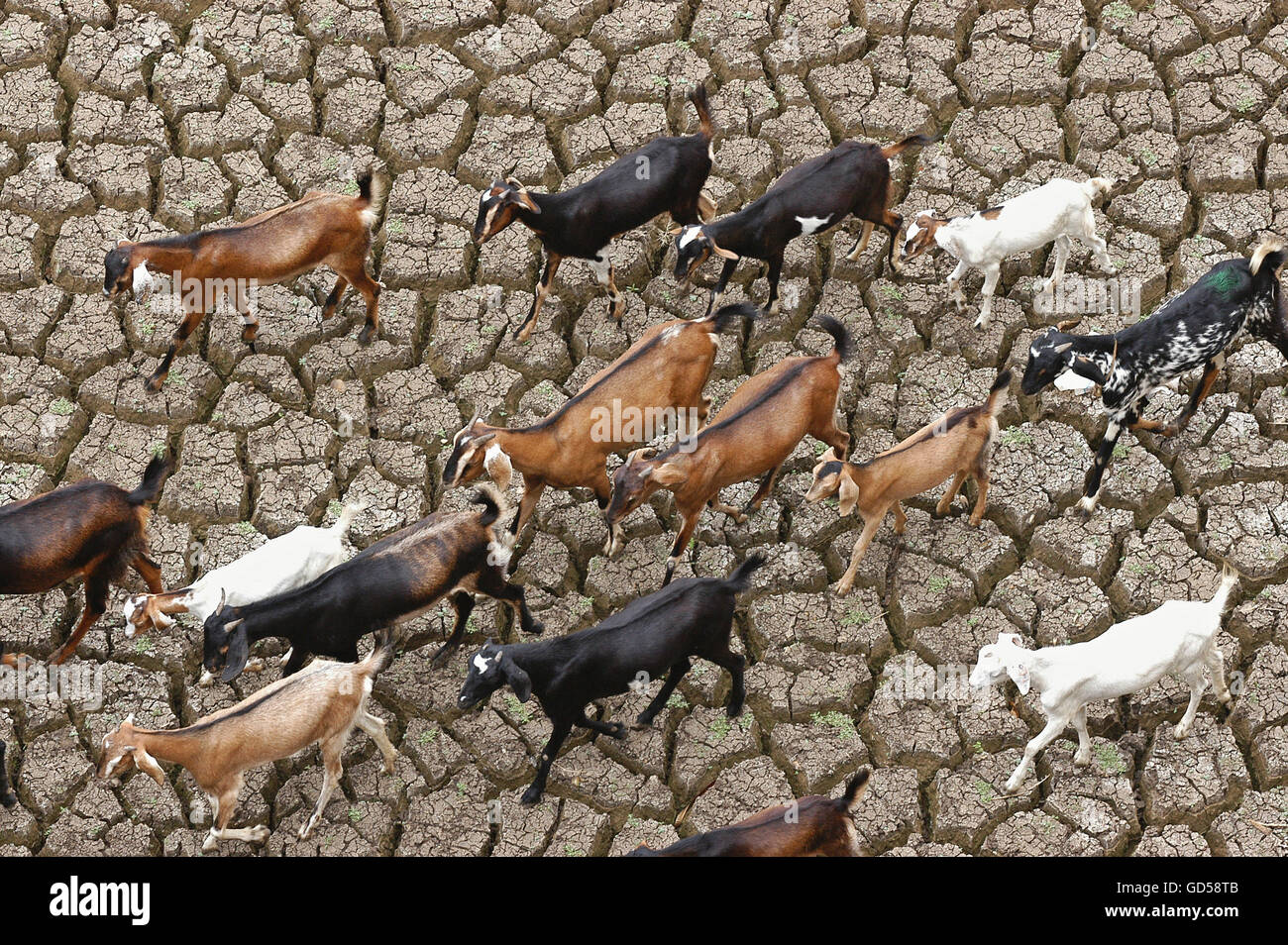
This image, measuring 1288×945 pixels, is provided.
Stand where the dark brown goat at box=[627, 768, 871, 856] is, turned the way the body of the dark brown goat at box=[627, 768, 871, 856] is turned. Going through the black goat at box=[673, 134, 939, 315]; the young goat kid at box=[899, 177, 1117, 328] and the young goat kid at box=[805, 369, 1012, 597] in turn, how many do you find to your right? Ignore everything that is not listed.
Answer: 3

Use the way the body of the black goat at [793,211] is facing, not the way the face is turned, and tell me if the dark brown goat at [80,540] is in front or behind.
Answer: in front

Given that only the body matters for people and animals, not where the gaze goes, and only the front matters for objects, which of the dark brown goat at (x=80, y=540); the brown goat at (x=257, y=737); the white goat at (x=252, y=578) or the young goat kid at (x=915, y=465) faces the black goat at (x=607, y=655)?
the young goat kid

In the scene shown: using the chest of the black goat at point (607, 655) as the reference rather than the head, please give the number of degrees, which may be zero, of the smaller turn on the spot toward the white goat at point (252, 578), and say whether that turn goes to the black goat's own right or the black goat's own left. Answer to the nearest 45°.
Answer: approximately 45° to the black goat's own right

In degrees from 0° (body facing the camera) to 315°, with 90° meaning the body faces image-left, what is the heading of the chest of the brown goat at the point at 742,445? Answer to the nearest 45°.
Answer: approximately 45°

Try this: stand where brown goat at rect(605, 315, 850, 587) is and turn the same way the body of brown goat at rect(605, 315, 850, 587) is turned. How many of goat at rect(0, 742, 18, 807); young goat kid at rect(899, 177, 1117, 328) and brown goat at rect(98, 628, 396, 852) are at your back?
1

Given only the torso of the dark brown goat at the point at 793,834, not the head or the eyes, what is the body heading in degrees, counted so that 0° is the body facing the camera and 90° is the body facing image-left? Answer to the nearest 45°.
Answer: approximately 90°

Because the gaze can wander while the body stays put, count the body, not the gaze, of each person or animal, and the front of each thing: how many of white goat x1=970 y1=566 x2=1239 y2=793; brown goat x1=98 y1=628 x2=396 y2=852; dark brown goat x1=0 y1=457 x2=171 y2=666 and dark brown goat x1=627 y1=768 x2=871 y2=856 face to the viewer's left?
4

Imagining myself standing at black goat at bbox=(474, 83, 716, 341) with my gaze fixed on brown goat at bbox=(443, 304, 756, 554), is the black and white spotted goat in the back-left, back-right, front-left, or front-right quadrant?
front-left

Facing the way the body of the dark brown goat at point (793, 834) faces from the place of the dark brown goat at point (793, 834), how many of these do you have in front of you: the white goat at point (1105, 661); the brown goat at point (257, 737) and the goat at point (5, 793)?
2

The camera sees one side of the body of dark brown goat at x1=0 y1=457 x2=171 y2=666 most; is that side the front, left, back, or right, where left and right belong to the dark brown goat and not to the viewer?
left

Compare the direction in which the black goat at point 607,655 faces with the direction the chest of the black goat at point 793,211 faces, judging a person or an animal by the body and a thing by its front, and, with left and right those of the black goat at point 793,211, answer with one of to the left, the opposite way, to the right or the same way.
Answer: the same way

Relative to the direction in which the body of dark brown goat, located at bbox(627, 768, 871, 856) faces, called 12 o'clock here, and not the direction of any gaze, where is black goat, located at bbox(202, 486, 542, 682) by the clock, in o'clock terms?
The black goat is roughly at 1 o'clock from the dark brown goat.

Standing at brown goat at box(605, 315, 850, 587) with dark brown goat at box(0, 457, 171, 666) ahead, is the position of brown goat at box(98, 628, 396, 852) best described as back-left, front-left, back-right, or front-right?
front-left

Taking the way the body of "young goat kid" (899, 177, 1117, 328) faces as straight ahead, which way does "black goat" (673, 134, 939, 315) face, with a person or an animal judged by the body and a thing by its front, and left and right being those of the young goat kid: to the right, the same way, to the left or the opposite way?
the same way

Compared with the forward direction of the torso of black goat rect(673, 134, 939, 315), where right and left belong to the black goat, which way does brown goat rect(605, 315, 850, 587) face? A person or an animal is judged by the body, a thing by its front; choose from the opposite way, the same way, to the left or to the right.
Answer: the same way

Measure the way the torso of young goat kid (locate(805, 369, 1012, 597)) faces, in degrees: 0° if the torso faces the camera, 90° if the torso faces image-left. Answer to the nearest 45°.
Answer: approximately 45°

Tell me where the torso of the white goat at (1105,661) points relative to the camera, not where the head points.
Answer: to the viewer's left

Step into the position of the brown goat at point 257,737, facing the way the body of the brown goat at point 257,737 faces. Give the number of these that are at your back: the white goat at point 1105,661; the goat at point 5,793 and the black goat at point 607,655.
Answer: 2

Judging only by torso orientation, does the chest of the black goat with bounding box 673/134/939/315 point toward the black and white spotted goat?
no

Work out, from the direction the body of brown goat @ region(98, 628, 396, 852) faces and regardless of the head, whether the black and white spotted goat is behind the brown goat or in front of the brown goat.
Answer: behind

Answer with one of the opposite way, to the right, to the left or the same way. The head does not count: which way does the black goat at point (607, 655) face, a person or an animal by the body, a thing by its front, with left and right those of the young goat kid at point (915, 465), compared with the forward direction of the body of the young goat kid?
the same way

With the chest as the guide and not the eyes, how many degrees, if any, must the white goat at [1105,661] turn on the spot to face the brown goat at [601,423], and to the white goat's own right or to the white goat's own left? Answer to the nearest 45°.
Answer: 0° — it already faces it

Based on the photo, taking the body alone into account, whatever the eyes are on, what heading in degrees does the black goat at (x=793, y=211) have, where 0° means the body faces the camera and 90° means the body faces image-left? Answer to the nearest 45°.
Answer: approximately 45°

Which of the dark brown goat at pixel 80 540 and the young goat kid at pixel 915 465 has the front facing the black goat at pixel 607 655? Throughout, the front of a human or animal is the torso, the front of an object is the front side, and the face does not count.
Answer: the young goat kid

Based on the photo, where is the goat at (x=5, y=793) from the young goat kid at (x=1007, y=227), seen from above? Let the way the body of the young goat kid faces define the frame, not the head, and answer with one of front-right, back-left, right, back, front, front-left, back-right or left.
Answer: front
